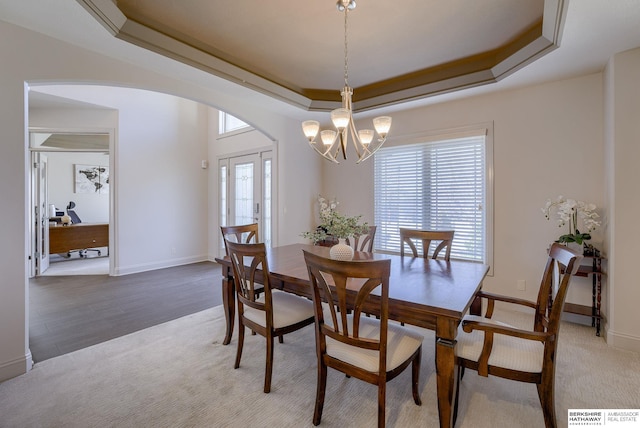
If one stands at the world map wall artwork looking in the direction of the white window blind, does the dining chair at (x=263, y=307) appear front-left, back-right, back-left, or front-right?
front-right

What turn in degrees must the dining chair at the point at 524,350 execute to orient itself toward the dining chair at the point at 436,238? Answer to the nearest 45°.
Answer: approximately 45° to its right

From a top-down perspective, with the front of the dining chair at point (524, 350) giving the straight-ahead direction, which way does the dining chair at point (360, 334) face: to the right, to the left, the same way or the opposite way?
to the right

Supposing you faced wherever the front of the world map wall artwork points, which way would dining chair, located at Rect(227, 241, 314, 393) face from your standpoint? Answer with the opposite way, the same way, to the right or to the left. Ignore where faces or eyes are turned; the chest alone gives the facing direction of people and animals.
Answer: to the left

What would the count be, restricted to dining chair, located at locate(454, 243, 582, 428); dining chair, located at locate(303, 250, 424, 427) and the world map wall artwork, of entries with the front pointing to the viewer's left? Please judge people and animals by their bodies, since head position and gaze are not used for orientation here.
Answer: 1

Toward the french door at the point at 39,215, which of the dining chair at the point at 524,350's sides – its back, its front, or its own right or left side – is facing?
front

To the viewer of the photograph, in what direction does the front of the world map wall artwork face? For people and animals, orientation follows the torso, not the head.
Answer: facing the viewer

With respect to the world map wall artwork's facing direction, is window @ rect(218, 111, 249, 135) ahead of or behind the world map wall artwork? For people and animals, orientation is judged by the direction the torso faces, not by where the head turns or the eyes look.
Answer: ahead

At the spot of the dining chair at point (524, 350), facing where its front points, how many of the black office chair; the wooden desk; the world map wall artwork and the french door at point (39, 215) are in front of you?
4

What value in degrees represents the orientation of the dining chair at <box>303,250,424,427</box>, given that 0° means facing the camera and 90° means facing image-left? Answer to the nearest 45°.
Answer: approximately 225°

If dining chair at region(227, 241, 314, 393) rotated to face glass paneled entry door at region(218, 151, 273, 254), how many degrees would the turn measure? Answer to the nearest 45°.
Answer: approximately 45° to its left

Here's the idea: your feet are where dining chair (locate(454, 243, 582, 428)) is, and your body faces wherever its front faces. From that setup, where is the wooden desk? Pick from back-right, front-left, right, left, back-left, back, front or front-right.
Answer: front

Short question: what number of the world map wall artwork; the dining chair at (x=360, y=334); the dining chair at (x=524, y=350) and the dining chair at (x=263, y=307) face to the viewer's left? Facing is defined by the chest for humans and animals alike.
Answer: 1

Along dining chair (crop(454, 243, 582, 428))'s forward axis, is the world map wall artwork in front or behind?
in front

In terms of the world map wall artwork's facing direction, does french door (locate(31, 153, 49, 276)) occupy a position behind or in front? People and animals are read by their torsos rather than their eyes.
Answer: in front

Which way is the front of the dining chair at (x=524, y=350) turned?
to the viewer's left

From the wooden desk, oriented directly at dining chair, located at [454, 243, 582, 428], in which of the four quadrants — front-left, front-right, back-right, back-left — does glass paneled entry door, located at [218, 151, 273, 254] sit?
front-left

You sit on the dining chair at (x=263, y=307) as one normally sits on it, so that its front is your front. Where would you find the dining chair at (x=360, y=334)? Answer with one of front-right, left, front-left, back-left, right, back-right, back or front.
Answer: right

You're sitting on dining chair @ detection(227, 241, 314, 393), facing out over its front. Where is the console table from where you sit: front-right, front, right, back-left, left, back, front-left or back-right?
front-right

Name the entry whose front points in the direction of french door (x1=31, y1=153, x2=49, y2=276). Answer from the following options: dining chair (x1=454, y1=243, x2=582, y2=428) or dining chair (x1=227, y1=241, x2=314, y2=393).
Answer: dining chair (x1=454, y1=243, x2=582, y2=428)

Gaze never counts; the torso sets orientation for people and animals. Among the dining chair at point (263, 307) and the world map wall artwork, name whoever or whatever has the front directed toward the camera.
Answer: the world map wall artwork
